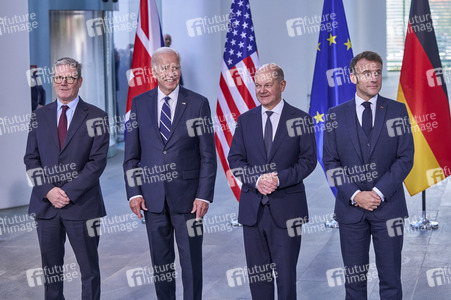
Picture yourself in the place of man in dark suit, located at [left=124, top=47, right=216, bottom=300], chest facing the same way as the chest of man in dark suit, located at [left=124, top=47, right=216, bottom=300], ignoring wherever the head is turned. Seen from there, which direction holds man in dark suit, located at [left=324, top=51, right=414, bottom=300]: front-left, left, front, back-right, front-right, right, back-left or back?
left

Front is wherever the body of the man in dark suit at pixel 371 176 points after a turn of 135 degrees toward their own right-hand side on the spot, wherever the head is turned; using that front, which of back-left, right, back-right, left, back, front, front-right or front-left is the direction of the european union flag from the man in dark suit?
front-right

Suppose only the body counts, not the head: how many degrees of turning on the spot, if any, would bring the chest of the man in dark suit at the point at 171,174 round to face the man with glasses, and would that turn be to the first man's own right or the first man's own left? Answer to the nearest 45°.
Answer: approximately 90° to the first man's own right

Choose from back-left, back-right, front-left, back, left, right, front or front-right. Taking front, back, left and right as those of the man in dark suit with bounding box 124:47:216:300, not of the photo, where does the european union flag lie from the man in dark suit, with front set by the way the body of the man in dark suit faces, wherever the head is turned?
back-left

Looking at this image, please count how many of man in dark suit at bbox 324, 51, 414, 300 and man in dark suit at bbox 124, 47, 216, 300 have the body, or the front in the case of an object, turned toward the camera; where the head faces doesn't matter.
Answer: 2

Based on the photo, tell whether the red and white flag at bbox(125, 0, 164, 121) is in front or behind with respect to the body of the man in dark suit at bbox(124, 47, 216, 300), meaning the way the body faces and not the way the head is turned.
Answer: behind

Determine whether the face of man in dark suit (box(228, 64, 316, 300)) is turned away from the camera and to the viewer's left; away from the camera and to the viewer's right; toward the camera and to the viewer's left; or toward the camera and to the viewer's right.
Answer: toward the camera and to the viewer's left

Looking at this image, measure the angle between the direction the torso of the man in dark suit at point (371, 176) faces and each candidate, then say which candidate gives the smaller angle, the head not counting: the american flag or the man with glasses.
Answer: the man with glasses

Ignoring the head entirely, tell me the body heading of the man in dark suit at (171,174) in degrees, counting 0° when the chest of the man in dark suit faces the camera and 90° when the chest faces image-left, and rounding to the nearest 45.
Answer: approximately 0°

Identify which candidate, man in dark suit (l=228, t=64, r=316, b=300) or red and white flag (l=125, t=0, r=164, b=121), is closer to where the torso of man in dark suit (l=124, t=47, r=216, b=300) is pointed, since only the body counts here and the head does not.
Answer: the man in dark suit

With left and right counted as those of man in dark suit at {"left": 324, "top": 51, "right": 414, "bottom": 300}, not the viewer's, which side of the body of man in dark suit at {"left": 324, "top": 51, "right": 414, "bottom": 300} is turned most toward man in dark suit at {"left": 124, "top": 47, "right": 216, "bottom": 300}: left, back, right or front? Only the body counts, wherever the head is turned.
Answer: right

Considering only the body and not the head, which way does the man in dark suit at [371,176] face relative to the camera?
toward the camera

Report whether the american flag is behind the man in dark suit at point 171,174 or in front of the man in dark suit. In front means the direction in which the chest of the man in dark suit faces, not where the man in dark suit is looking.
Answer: behind
